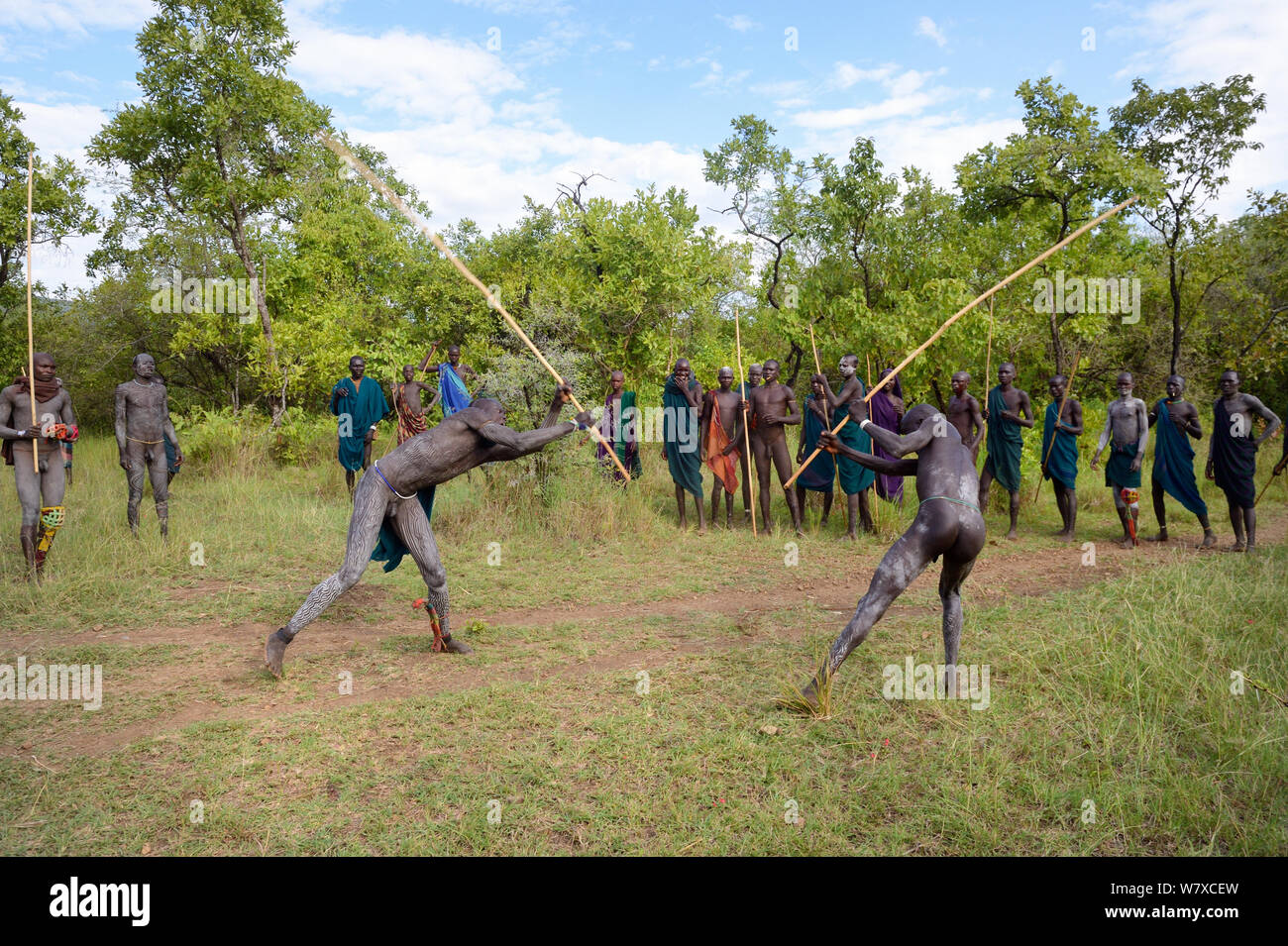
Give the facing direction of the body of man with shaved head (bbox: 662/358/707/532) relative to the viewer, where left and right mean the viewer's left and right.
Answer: facing the viewer

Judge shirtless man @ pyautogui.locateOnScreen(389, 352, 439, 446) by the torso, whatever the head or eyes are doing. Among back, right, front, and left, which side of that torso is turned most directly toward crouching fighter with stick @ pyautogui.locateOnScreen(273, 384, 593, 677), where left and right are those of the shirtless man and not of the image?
front

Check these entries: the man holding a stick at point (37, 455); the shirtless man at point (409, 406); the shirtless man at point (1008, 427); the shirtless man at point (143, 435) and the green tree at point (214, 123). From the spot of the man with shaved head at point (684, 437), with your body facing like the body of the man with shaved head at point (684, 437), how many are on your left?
1

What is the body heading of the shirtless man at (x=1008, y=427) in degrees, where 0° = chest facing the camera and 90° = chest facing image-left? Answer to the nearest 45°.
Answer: approximately 45°

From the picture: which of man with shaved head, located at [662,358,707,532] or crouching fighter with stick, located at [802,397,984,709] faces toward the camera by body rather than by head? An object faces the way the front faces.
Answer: the man with shaved head

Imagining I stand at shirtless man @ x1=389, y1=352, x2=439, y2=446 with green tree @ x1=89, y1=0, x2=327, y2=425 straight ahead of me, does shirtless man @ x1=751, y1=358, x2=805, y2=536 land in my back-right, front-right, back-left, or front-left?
back-right

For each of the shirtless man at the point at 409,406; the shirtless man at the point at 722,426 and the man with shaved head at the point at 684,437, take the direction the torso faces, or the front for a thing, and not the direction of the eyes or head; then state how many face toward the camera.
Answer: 3

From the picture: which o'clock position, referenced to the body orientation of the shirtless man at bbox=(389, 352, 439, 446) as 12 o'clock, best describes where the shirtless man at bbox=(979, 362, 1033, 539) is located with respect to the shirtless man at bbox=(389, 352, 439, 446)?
the shirtless man at bbox=(979, 362, 1033, 539) is roughly at 10 o'clock from the shirtless man at bbox=(389, 352, 439, 446).

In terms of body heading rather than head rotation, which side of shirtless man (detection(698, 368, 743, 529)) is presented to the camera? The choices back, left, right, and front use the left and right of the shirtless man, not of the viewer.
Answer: front

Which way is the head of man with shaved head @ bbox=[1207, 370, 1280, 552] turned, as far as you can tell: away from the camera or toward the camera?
toward the camera

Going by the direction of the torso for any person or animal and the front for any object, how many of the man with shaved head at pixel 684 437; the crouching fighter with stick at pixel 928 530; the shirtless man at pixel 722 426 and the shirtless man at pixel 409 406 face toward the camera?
3

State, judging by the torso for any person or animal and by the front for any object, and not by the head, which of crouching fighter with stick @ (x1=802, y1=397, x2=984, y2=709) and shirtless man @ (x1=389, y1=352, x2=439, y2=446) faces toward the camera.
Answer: the shirtless man

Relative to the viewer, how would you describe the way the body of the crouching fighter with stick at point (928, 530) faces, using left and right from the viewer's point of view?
facing away from the viewer and to the left of the viewer

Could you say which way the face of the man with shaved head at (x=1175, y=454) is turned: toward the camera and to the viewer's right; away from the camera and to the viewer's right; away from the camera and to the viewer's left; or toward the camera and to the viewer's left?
toward the camera and to the viewer's left
